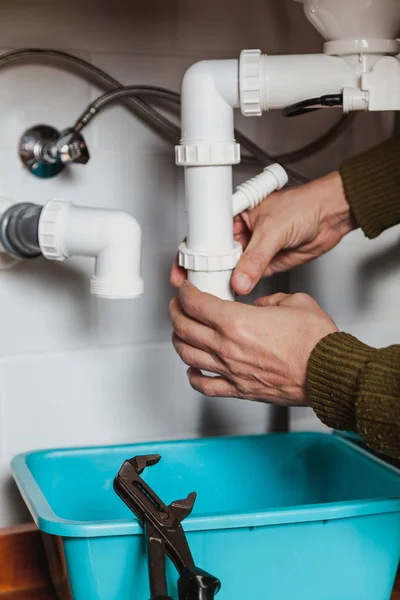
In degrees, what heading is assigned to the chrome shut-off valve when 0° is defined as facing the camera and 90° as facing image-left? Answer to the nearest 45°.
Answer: approximately 315°
